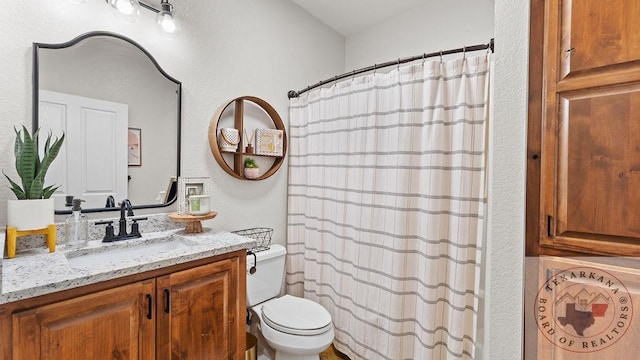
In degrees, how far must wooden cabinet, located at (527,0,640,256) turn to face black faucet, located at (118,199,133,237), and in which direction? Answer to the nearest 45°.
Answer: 0° — it already faces it

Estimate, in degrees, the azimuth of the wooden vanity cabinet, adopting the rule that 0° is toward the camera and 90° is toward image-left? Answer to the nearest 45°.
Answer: approximately 315°

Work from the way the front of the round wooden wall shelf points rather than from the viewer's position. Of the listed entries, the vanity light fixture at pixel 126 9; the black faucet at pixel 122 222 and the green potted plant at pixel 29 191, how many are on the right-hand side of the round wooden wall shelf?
3

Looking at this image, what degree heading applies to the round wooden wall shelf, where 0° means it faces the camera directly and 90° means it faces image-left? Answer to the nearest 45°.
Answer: approximately 315°

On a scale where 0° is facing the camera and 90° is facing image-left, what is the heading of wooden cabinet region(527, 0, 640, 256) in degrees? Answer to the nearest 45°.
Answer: approximately 45°

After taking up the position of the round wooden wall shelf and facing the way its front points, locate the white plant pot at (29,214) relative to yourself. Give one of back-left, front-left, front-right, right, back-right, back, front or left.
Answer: right

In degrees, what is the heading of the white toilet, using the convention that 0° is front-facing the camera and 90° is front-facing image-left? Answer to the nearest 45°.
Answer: approximately 315°
